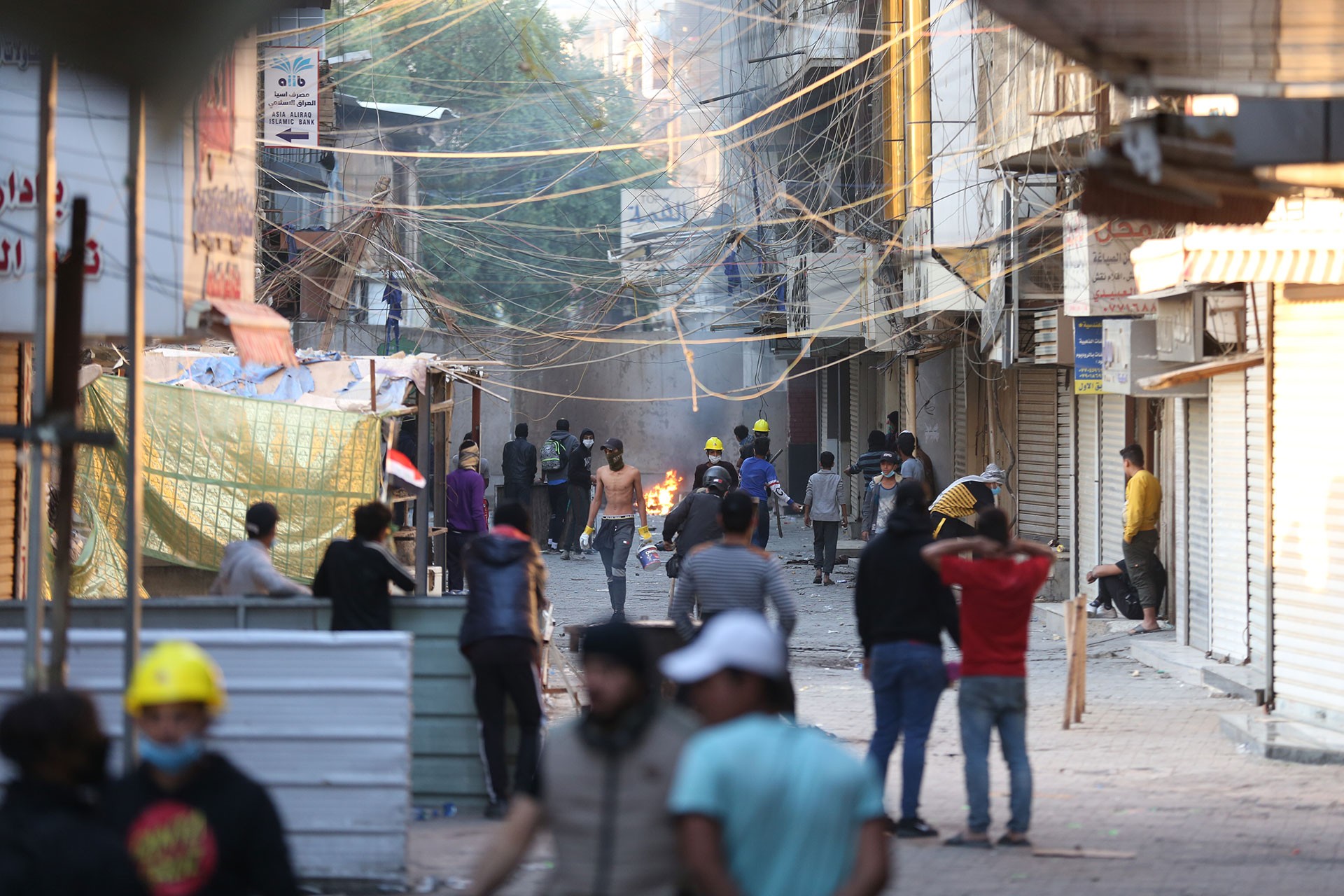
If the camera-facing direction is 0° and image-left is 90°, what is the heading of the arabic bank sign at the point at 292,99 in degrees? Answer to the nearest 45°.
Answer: approximately 0°

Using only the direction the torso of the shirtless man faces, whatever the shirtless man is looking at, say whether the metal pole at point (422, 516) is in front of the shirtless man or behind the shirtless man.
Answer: in front

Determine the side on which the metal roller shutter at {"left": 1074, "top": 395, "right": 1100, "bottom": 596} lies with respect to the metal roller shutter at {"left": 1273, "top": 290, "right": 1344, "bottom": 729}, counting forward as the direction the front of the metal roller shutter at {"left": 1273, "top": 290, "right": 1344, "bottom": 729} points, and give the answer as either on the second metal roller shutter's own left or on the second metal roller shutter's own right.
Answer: on the second metal roller shutter's own right

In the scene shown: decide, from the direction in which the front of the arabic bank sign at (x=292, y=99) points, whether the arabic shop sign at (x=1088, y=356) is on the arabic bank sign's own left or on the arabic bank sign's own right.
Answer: on the arabic bank sign's own left

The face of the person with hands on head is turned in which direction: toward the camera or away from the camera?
away from the camera

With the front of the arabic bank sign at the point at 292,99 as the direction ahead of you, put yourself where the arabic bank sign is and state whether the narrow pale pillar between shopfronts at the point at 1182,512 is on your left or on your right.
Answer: on your left

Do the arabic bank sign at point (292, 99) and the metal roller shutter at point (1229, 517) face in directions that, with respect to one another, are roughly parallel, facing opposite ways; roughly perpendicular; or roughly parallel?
roughly perpendicular

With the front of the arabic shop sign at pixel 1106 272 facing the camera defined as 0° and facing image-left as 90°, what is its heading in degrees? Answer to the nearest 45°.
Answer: approximately 0°
